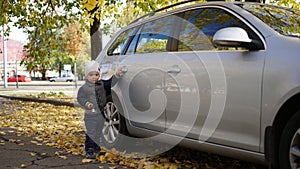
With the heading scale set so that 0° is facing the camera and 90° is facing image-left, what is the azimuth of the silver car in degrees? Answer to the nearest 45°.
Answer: approximately 315°
